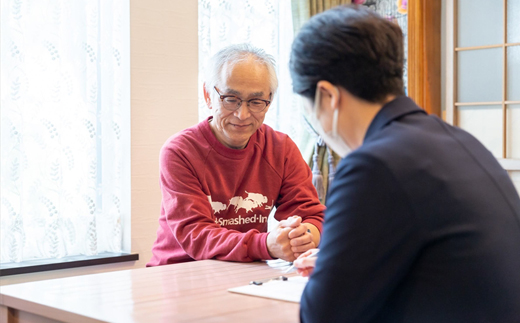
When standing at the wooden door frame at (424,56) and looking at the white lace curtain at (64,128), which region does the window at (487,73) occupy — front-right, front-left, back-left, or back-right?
back-left

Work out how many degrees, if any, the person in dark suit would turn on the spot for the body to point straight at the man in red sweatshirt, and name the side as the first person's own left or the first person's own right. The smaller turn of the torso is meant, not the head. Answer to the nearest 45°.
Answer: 0° — they already face them

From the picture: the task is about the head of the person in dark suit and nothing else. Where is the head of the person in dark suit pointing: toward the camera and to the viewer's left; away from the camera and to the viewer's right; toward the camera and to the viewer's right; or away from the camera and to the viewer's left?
away from the camera and to the viewer's left

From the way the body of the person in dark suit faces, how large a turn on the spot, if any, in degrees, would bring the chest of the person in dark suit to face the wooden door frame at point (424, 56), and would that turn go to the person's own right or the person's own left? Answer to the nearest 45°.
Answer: approximately 45° to the person's own right

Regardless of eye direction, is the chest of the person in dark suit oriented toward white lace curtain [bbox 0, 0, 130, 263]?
yes

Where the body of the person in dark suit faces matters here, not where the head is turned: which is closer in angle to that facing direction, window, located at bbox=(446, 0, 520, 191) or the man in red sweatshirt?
the man in red sweatshirt

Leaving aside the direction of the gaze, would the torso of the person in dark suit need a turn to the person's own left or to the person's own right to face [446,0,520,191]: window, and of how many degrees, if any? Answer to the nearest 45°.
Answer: approximately 45° to the person's own right

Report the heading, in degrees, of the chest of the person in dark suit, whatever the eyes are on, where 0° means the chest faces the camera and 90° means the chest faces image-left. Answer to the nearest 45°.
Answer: approximately 135°

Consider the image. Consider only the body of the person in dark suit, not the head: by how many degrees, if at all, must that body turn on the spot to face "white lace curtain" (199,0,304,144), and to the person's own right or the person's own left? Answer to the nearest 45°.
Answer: approximately 45° to the person's own right

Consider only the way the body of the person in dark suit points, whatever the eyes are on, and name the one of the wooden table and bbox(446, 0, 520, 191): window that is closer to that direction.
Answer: the wooden table
